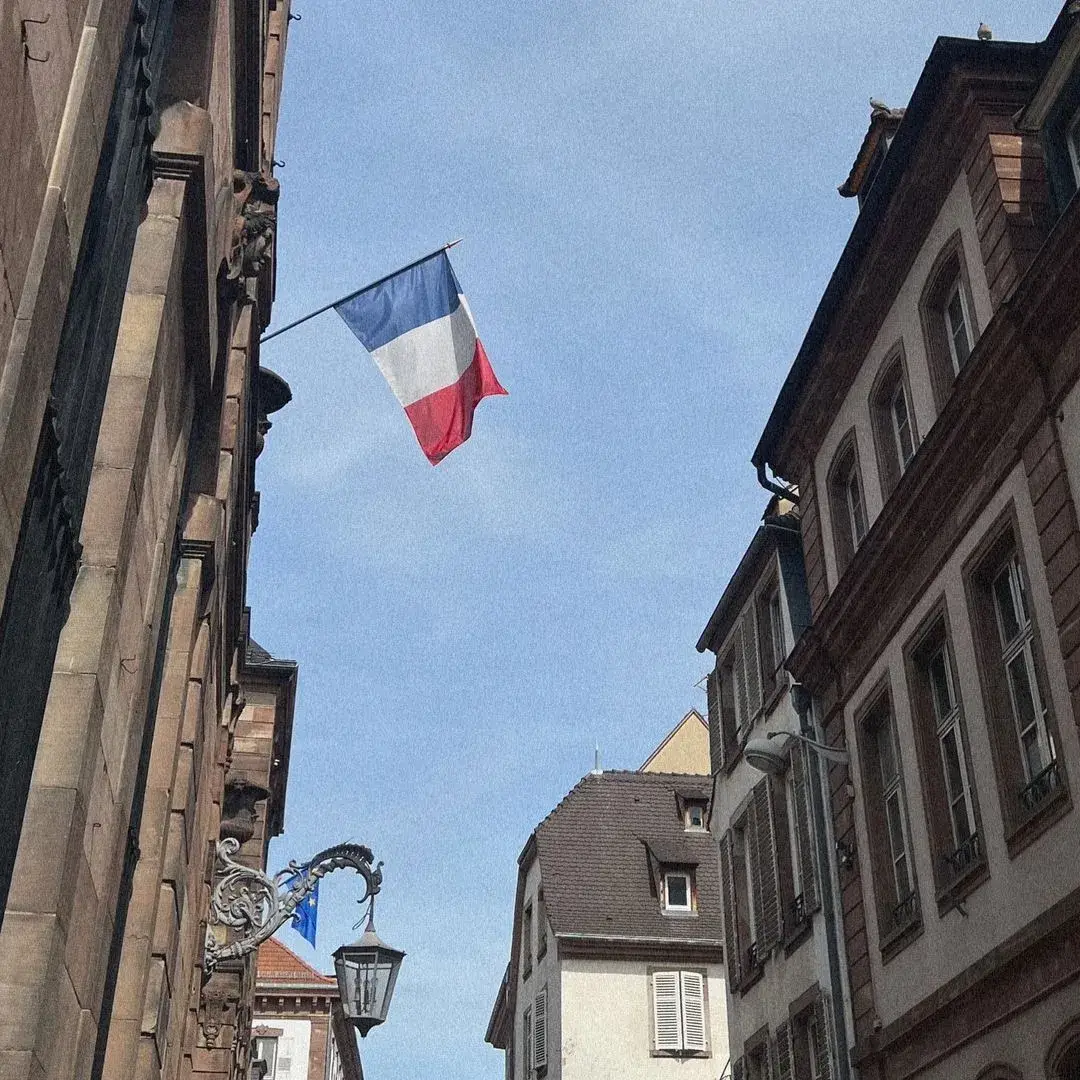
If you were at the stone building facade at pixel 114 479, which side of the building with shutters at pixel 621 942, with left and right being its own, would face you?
front

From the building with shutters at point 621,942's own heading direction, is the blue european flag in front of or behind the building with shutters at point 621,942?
in front

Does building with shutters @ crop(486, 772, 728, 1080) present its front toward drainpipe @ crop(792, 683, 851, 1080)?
yes

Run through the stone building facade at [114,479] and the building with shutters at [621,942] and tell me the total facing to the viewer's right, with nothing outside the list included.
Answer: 1

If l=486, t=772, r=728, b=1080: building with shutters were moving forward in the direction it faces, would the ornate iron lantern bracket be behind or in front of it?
in front

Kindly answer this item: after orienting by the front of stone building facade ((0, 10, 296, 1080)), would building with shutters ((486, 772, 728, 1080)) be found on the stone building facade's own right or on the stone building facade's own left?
on the stone building facade's own left

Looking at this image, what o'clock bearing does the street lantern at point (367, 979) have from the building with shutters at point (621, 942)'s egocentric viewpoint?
The street lantern is roughly at 12 o'clock from the building with shutters.

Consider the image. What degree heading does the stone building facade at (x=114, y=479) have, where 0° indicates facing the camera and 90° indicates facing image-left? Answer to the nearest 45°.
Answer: approximately 270°

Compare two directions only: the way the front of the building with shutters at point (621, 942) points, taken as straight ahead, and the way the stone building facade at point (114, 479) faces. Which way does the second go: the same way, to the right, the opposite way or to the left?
to the left
